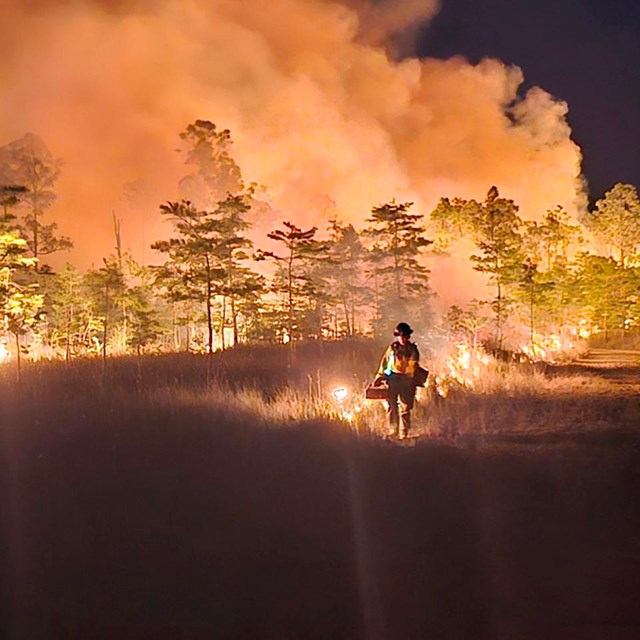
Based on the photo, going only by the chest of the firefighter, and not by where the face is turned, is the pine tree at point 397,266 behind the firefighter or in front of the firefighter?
behind

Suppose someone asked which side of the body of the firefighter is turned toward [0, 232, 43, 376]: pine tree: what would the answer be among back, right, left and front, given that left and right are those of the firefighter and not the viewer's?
right

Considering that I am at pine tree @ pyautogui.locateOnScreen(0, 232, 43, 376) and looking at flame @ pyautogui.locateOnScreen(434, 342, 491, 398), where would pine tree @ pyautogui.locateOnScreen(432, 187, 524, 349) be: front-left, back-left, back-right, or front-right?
front-left

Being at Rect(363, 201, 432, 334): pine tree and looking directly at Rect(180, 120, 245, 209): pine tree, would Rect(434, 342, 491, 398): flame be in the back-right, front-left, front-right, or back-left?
back-left

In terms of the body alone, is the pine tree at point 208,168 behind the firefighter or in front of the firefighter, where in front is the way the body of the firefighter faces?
behind

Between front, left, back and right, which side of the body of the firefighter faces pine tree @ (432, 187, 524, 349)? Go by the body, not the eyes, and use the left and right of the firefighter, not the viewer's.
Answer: back

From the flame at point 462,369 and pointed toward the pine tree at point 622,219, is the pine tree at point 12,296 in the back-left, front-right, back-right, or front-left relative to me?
back-left

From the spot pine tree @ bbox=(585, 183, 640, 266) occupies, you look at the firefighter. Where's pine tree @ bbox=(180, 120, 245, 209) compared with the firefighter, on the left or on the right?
right

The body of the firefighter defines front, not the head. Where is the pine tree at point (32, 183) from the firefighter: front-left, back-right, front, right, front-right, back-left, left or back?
back-right

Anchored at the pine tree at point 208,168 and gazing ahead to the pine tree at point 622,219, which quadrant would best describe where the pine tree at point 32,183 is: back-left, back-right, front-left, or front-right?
back-right

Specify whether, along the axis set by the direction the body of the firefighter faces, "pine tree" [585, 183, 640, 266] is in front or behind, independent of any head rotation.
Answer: behind

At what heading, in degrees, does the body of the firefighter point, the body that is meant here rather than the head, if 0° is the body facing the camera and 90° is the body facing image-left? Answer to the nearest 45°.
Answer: approximately 0°
